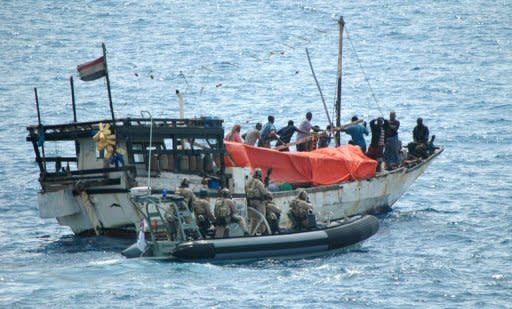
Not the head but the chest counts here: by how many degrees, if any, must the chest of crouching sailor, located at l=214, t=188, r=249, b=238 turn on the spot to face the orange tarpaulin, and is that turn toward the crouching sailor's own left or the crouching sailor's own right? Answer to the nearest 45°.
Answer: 0° — they already face it

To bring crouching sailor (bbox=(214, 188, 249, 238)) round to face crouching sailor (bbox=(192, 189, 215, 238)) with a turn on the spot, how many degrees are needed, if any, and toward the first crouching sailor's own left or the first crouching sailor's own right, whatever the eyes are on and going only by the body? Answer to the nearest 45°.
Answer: approximately 135° to the first crouching sailor's own left

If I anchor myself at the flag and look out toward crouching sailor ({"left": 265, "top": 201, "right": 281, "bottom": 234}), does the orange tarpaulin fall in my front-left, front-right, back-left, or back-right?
front-left

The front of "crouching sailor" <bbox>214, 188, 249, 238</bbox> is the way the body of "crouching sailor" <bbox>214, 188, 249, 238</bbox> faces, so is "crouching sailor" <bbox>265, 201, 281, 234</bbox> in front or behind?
in front

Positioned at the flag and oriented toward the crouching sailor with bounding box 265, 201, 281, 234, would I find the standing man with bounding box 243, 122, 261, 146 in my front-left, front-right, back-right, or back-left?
front-left

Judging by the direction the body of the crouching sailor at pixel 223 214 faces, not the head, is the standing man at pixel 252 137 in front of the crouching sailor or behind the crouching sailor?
in front

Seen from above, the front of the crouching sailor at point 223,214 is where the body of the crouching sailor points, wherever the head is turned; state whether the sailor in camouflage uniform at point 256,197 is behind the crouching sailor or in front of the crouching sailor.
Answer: in front

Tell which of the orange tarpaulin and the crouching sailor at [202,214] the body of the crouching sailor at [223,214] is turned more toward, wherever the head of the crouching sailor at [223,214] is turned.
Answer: the orange tarpaulin

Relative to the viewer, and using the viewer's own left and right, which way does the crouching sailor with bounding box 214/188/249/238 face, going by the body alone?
facing away from the viewer and to the right of the viewer
